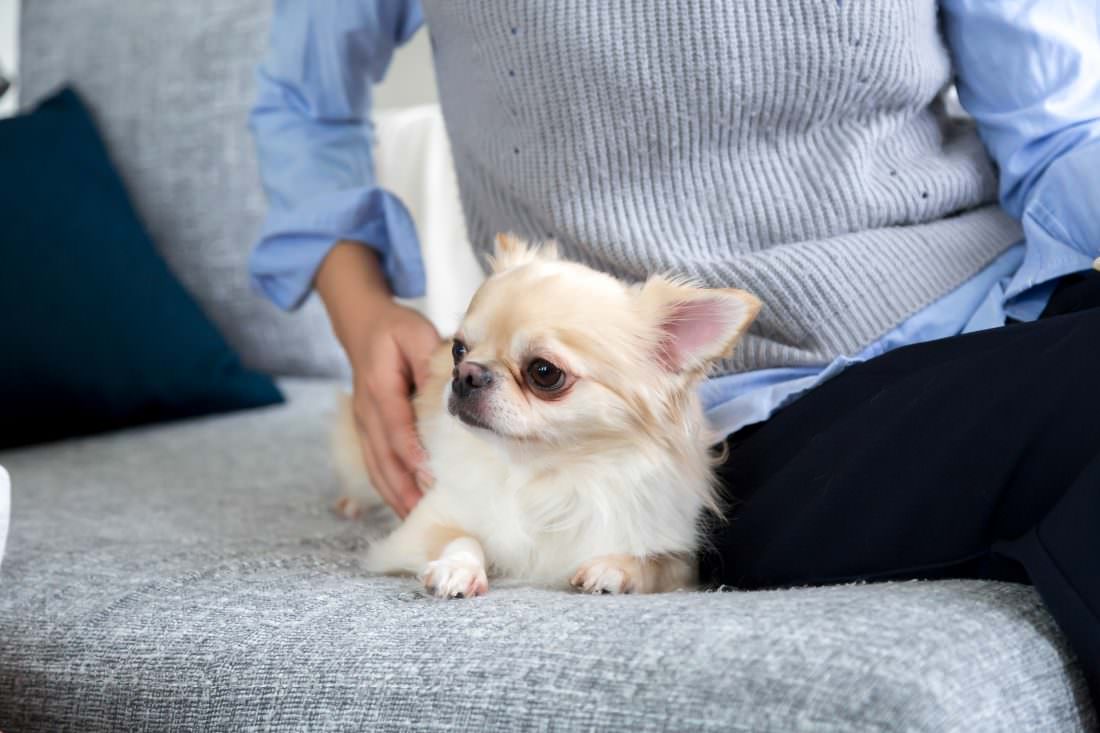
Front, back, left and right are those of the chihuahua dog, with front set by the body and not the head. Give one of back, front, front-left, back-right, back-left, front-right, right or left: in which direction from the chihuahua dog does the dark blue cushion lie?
back-right

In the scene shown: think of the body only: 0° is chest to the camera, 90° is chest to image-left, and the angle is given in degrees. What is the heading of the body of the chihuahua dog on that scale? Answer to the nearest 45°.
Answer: approximately 0°

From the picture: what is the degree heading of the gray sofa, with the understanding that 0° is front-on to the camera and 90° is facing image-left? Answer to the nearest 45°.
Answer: approximately 0°
